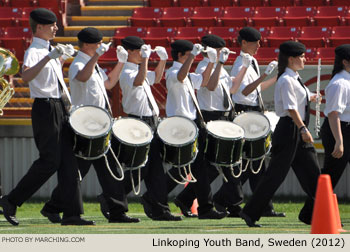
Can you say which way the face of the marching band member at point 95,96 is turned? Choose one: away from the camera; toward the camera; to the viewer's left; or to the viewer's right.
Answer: to the viewer's right

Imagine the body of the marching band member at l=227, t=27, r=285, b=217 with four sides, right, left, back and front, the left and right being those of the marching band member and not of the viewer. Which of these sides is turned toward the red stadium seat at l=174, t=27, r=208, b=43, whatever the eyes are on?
left

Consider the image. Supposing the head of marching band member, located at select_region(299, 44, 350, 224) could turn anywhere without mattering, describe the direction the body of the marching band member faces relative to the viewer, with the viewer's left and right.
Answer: facing to the right of the viewer

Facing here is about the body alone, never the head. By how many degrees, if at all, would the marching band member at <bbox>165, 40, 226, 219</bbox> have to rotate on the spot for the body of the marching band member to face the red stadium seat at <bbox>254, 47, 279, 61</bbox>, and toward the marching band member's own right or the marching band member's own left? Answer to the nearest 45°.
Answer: approximately 90° to the marching band member's own left

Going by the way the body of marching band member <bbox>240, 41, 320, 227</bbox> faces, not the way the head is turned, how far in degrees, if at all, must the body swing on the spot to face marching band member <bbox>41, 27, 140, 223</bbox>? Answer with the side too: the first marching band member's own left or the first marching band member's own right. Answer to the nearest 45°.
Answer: approximately 180°

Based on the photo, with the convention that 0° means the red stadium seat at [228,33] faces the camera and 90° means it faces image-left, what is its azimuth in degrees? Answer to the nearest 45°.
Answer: approximately 0°

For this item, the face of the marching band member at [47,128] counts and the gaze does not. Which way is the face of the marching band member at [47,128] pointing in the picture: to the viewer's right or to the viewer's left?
to the viewer's right

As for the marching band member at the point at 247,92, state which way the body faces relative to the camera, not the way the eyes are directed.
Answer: to the viewer's right

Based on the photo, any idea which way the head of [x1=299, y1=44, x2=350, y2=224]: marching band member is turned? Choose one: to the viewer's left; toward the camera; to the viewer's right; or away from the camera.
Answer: to the viewer's right

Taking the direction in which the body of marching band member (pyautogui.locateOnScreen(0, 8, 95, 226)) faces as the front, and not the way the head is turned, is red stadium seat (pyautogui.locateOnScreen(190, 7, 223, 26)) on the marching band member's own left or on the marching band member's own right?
on the marching band member's own left

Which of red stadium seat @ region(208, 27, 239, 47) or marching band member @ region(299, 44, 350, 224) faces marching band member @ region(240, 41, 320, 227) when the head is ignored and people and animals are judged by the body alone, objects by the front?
the red stadium seat

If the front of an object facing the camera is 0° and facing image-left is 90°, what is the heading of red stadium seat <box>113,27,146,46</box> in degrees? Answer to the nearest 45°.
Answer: approximately 0°

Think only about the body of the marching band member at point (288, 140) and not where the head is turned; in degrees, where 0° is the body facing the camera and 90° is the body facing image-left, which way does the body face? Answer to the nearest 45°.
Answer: approximately 270°

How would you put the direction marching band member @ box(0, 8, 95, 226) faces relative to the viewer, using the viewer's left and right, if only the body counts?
facing to the right of the viewer

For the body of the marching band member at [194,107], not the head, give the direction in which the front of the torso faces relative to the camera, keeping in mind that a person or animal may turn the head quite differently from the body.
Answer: to the viewer's right

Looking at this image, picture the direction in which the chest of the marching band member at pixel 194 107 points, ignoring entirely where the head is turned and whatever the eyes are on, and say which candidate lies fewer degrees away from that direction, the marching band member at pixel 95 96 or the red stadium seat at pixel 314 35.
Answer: the red stadium seat
